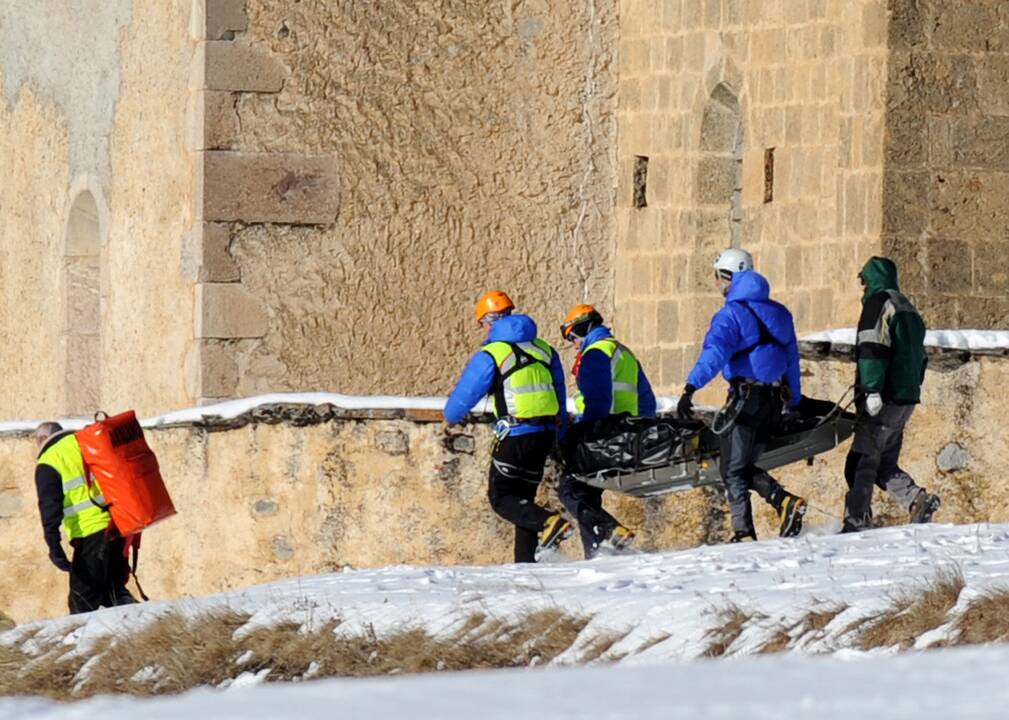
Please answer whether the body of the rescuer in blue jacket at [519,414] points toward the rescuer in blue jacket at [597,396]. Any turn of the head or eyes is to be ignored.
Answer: no

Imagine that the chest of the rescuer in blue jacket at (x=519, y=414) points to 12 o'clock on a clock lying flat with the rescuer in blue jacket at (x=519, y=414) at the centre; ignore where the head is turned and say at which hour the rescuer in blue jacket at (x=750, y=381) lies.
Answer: the rescuer in blue jacket at (x=750, y=381) is roughly at 5 o'clock from the rescuer in blue jacket at (x=519, y=414).

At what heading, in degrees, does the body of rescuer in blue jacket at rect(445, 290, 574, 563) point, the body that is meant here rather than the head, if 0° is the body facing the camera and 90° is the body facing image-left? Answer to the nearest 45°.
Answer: approximately 135°

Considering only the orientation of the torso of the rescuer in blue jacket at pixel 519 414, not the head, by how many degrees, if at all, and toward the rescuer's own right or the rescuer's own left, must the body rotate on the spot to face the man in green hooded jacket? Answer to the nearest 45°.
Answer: approximately 135° to the rescuer's own right

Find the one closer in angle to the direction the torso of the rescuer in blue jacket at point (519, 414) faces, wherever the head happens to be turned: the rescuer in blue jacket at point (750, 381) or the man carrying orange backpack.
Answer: the man carrying orange backpack

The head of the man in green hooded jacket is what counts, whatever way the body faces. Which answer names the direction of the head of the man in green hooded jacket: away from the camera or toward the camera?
away from the camera

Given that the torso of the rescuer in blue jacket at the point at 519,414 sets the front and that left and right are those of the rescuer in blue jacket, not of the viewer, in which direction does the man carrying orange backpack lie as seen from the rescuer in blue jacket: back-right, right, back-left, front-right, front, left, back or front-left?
front-left
